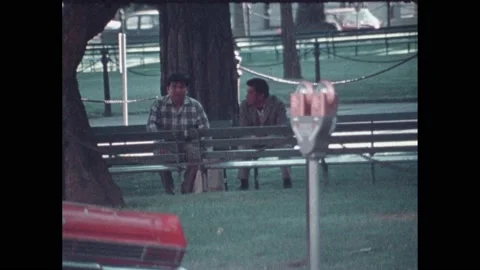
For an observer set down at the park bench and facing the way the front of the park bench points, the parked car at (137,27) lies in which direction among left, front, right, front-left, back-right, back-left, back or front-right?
back

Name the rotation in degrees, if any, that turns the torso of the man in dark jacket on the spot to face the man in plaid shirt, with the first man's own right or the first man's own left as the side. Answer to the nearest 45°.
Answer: approximately 45° to the first man's own right

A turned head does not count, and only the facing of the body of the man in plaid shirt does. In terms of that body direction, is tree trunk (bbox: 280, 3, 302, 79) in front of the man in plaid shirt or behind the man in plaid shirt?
behind

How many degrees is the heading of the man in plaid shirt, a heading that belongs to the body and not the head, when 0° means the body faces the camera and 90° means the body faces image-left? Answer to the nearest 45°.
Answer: approximately 0°

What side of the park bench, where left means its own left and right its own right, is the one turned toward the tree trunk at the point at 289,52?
back

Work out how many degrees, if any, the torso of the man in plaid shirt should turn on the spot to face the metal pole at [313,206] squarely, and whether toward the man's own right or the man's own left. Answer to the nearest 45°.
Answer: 0° — they already face it

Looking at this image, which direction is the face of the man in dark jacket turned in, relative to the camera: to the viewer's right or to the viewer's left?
to the viewer's left

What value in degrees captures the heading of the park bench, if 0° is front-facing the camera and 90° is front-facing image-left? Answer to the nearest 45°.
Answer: approximately 0°

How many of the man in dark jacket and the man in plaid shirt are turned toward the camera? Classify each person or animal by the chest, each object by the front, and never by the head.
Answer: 2

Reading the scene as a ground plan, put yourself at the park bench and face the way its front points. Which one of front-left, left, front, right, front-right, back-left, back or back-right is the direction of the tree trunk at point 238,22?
back

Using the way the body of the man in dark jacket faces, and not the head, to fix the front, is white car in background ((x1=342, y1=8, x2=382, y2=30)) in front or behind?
behind
